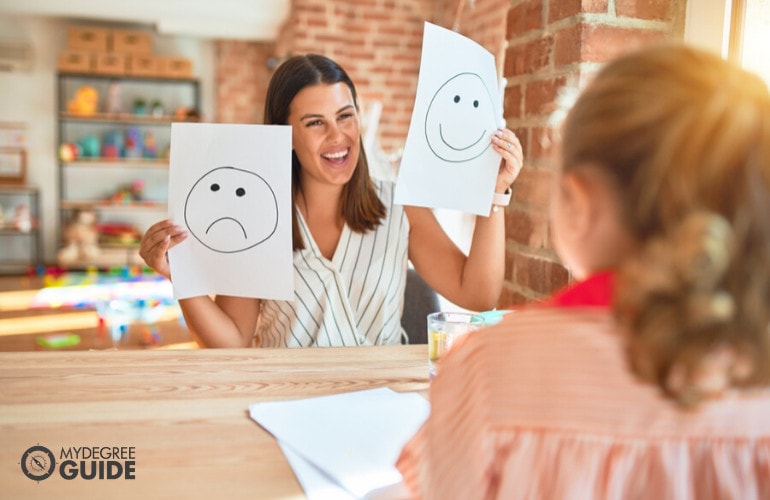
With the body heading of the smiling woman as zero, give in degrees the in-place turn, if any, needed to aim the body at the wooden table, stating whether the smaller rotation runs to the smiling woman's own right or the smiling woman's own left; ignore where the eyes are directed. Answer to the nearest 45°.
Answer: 0° — they already face it

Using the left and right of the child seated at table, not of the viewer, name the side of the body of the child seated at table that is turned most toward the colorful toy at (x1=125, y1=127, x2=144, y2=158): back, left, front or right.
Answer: front

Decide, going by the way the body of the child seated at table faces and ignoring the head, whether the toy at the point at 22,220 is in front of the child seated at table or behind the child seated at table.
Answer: in front

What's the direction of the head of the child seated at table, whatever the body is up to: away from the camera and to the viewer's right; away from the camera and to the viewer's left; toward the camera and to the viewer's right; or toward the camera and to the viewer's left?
away from the camera and to the viewer's left

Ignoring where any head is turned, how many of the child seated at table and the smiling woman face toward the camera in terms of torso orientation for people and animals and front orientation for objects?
1

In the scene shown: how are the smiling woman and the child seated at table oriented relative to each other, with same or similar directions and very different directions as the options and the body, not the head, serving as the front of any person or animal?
very different directions

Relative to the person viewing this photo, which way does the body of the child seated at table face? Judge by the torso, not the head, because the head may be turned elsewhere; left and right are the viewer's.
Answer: facing away from the viewer and to the left of the viewer
